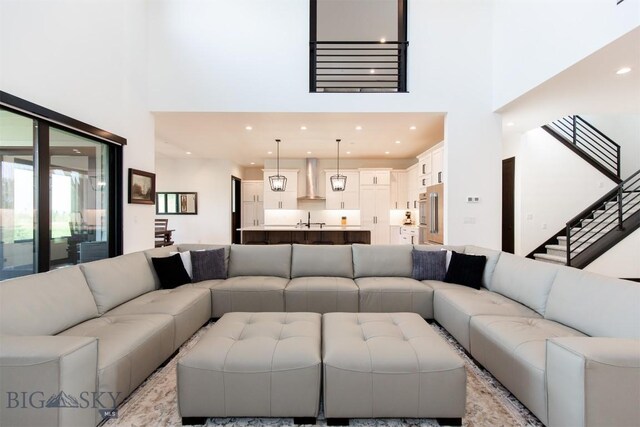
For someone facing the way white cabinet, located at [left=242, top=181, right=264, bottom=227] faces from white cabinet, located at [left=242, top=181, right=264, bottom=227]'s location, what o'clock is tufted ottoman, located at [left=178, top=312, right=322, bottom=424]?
The tufted ottoman is roughly at 12 o'clock from the white cabinet.

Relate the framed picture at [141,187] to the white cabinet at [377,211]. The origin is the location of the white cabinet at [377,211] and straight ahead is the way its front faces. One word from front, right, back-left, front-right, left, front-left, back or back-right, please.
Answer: front-right

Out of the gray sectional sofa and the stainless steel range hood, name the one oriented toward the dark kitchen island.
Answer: the stainless steel range hood

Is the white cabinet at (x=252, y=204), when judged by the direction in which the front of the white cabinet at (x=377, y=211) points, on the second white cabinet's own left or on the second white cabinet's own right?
on the second white cabinet's own right

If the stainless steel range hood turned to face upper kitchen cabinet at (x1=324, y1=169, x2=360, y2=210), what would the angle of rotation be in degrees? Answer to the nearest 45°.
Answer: approximately 90° to its left

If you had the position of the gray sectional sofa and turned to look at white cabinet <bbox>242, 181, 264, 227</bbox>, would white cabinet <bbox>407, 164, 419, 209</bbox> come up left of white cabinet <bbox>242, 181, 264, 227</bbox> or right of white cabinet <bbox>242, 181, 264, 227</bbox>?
right

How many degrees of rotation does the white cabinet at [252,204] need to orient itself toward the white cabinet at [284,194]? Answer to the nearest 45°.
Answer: approximately 45° to its left

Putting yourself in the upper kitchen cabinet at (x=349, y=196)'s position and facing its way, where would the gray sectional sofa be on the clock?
The gray sectional sofa is roughly at 12 o'clock from the upper kitchen cabinet.

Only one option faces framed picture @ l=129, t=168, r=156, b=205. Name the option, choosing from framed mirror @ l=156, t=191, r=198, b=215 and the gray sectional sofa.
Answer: framed mirror @ l=156, t=191, r=198, b=215

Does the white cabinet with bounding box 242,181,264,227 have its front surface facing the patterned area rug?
yes

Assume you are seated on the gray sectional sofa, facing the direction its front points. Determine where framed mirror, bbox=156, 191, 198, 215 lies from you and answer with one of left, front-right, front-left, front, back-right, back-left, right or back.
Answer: back-right
